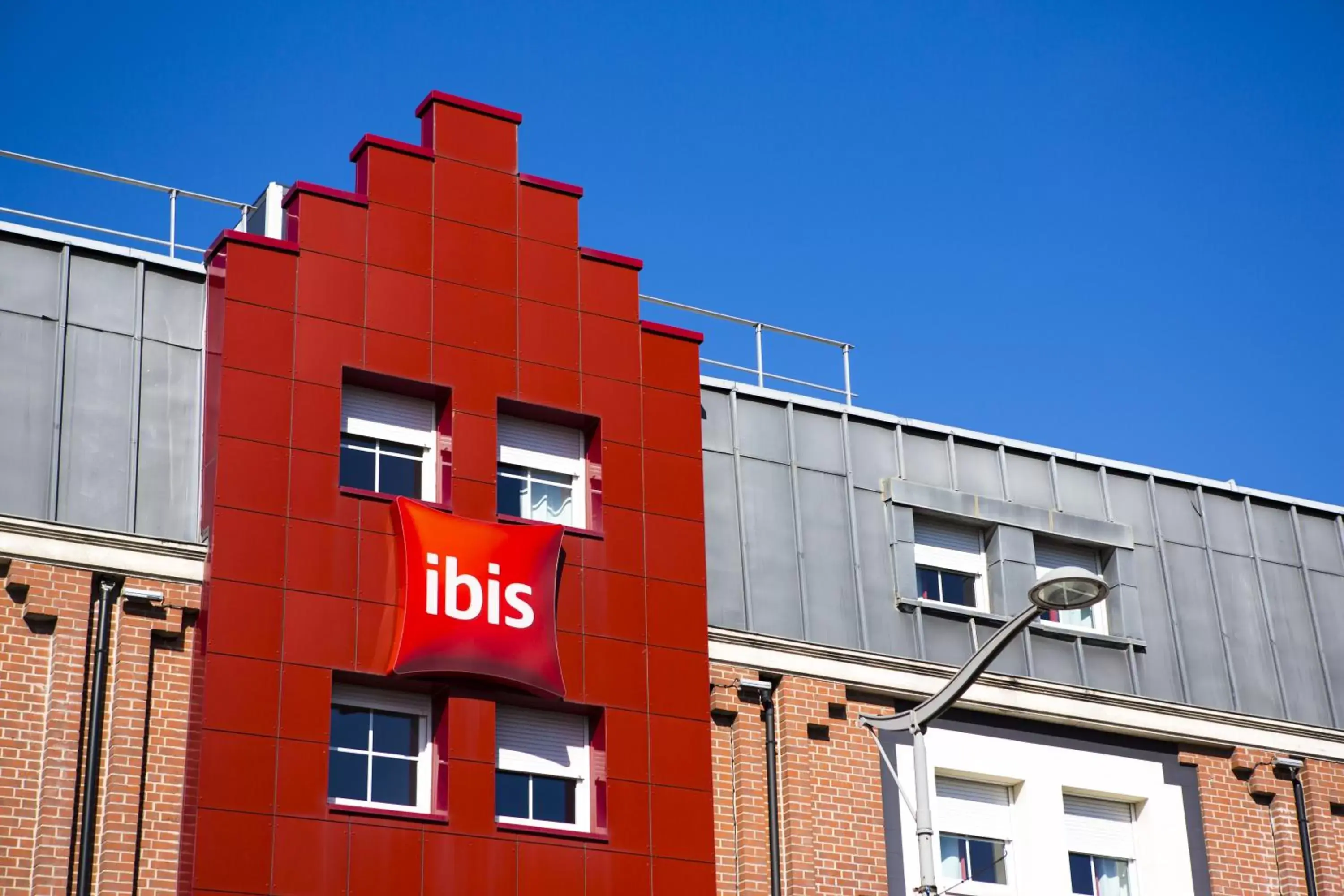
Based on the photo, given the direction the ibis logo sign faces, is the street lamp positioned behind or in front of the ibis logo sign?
in front

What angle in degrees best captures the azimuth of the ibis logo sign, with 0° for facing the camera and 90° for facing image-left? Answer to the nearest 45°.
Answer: approximately 315°
